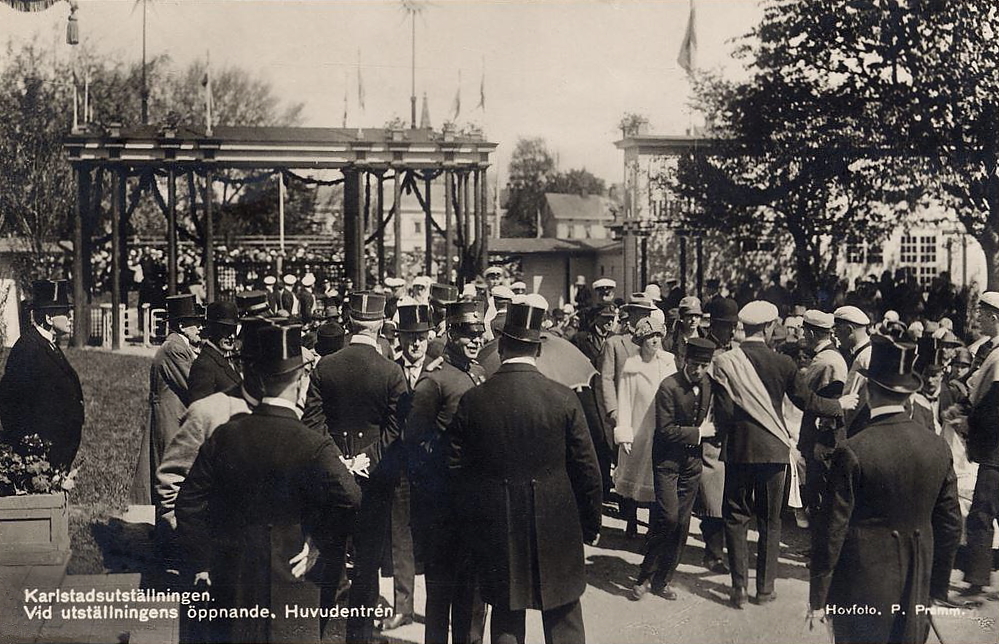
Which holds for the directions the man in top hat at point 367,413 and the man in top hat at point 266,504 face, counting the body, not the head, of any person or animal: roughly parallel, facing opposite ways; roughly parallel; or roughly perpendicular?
roughly parallel

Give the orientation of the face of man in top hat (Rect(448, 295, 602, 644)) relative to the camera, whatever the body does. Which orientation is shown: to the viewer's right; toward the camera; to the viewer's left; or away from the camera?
away from the camera

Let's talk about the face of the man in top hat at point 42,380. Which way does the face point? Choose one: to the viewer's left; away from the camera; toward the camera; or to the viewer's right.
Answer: to the viewer's right

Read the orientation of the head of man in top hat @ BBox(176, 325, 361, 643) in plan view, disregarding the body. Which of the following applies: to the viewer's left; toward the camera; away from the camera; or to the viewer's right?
away from the camera

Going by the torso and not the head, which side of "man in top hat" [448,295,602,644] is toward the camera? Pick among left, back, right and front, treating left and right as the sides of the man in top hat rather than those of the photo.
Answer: back

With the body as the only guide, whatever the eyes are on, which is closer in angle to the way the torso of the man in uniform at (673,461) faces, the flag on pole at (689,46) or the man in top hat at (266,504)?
the man in top hat

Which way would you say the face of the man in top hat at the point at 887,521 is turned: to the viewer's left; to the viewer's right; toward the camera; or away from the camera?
away from the camera

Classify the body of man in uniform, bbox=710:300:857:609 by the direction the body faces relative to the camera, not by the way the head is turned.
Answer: away from the camera

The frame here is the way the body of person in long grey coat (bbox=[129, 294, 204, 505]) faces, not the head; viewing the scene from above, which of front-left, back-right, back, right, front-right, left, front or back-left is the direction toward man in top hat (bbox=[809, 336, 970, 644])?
front-right

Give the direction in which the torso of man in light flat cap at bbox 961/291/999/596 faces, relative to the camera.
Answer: to the viewer's left

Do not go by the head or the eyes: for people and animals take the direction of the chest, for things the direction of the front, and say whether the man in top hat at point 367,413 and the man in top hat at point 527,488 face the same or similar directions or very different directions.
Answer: same or similar directions

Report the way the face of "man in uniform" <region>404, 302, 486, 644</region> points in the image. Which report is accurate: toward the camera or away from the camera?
toward the camera

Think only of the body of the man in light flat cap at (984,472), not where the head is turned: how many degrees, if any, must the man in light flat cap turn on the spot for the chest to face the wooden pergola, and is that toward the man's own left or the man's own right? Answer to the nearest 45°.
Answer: approximately 45° to the man's own right

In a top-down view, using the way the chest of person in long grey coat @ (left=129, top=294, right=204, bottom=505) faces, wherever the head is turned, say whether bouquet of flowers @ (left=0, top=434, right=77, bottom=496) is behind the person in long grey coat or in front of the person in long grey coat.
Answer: behind

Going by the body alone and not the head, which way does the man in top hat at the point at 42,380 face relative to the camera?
to the viewer's right

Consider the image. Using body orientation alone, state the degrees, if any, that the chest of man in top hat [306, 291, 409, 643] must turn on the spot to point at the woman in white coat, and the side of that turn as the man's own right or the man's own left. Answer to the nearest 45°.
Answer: approximately 45° to the man's own right
